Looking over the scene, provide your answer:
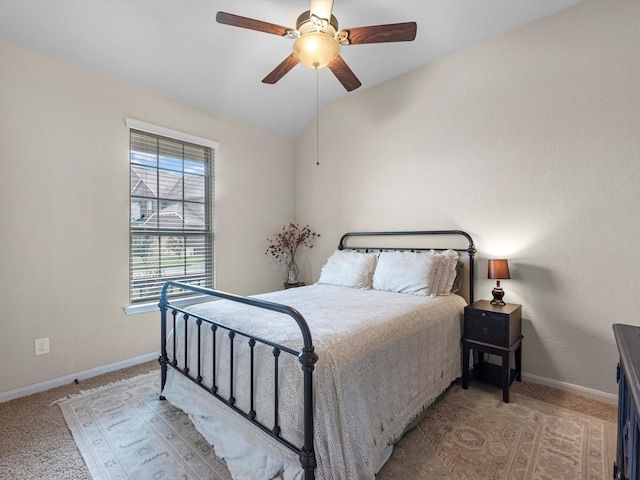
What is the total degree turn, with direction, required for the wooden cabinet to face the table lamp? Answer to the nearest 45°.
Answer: approximately 45° to its right

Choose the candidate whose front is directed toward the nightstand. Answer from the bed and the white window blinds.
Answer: the white window blinds

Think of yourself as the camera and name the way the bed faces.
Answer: facing the viewer and to the left of the viewer

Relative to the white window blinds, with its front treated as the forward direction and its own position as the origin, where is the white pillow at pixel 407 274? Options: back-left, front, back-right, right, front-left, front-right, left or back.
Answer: front

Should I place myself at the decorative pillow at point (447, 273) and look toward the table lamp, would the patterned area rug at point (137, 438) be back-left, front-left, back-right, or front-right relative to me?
back-right

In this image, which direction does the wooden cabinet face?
to the viewer's left

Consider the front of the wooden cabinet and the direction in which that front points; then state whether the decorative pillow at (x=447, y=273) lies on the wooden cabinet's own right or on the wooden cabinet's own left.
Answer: on the wooden cabinet's own right

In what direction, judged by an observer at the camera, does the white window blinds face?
facing the viewer and to the right of the viewer

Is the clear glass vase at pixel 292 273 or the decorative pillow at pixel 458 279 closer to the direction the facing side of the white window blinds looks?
the decorative pillow

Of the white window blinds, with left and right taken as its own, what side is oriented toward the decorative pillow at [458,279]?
front

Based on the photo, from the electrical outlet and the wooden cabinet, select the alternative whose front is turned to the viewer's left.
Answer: the wooden cabinet

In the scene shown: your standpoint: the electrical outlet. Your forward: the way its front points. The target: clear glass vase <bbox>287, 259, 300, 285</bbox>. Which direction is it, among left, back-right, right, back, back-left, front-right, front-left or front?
left
